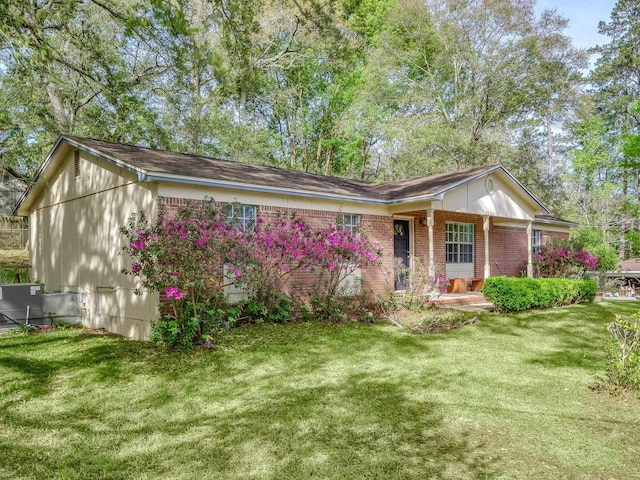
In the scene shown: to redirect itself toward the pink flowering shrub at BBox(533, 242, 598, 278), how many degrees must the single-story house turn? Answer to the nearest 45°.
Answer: approximately 45° to its left

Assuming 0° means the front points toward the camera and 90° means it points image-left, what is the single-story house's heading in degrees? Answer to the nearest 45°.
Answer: approximately 315°

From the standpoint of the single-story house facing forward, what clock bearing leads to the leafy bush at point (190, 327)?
The leafy bush is roughly at 1 o'clock from the single-story house.

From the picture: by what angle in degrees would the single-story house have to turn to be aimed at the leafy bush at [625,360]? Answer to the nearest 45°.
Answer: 0° — it already faces it

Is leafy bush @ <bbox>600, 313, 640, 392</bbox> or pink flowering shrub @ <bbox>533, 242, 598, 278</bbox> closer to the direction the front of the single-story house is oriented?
the leafy bush

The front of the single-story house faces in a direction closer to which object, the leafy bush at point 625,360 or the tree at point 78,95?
the leafy bush

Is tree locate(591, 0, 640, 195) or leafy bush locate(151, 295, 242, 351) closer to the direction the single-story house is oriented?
the leafy bush

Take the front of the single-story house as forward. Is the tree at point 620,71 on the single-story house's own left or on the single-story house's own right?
on the single-story house's own left
